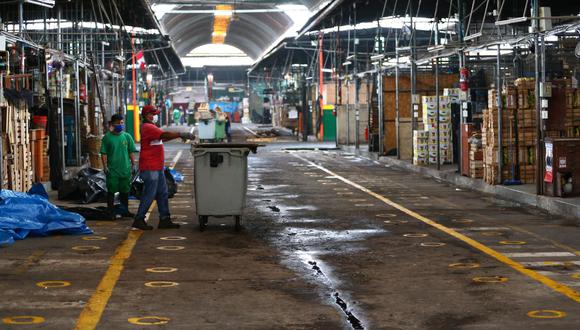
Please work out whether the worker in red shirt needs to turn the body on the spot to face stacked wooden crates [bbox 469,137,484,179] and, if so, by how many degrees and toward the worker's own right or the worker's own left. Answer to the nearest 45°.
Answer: approximately 45° to the worker's own left

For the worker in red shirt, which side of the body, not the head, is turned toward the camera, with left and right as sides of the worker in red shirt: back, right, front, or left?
right

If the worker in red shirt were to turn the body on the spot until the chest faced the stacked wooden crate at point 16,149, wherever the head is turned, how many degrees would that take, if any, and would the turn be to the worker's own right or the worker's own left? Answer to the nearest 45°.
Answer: approximately 135° to the worker's own left

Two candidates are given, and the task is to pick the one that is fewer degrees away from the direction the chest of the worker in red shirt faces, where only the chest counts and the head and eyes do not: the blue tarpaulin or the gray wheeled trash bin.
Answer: the gray wheeled trash bin

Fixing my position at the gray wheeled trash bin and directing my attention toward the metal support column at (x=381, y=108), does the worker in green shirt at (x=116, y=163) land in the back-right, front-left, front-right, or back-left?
front-left

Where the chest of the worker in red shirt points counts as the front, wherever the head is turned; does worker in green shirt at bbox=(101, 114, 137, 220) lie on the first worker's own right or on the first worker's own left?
on the first worker's own left

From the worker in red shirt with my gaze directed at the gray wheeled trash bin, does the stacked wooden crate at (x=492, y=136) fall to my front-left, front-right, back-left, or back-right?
front-left

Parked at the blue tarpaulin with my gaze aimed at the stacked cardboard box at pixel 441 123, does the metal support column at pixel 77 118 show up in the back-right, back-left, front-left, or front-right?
front-left

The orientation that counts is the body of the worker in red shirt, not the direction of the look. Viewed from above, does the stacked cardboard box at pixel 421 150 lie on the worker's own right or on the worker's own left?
on the worker's own left

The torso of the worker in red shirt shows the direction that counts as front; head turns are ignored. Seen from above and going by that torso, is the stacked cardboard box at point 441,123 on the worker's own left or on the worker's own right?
on the worker's own left

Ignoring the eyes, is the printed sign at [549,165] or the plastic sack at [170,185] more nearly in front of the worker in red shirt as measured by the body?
the printed sign

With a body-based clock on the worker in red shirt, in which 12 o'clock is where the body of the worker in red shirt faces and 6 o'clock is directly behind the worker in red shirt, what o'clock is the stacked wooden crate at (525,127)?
The stacked wooden crate is roughly at 11 o'clock from the worker in red shirt.

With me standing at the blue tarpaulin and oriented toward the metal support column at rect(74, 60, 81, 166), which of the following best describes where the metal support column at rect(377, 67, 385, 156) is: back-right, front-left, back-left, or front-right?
front-right

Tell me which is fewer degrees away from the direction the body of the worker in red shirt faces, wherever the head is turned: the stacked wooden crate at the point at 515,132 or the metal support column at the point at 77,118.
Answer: the stacked wooden crate

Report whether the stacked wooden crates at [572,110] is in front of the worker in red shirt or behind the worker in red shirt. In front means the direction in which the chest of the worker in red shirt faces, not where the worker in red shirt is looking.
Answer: in front
